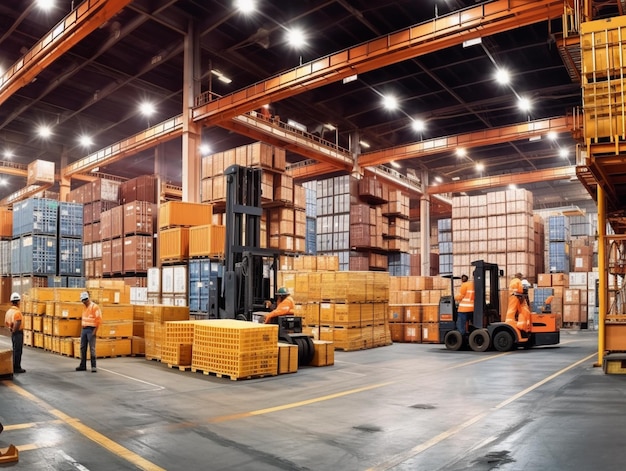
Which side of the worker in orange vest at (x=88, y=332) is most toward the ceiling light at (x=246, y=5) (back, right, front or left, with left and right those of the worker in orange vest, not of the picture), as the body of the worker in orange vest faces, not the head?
back

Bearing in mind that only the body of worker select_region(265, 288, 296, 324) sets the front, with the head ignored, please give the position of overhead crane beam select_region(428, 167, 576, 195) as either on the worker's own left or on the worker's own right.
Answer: on the worker's own right

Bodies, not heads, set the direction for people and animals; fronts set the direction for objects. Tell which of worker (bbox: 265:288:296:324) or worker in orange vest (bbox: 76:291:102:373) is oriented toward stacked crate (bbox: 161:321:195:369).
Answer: the worker

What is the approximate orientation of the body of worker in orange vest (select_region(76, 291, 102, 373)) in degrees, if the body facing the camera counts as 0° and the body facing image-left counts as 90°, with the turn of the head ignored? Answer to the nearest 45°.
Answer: approximately 45°

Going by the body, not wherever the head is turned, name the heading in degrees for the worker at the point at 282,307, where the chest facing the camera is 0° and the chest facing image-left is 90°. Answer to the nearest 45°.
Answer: approximately 90°

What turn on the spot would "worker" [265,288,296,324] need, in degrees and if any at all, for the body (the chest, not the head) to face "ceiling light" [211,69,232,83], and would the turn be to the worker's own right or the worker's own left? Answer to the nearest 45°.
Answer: approximately 90° to the worker's own right

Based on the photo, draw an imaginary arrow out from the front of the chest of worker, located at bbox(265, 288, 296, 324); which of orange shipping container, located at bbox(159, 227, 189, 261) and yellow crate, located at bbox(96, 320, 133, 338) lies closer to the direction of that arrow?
the yellow crate

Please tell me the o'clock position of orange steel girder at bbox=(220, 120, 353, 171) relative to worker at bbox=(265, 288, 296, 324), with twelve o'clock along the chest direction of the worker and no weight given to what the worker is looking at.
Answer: The orange steel girder is roughly at 3 o'clock from the worker.

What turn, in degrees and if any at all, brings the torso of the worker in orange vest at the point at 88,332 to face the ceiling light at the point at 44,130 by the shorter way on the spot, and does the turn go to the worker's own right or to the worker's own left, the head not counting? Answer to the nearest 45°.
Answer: approximately 135° to the worker's own right
